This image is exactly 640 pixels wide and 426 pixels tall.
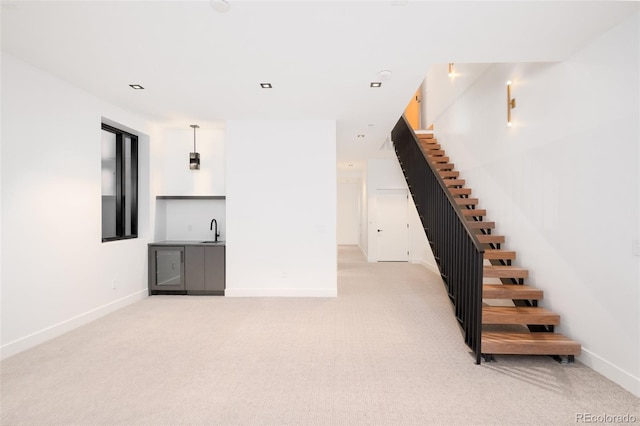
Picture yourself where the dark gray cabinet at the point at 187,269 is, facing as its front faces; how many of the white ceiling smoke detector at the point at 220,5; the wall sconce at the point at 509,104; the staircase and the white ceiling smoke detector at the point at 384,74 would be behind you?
0

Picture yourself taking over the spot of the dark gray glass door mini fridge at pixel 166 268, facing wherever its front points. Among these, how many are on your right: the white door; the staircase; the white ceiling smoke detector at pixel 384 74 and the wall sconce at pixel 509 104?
0

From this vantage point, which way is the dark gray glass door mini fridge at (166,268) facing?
toward the camera

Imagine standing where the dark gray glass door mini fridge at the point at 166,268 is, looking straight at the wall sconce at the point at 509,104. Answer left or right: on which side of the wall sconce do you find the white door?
left

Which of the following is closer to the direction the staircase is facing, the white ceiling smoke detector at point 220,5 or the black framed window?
the white ceiling smoke detector

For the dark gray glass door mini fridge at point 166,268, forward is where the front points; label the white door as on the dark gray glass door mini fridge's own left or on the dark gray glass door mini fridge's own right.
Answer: on the dark gray glass door mini fridge's own left

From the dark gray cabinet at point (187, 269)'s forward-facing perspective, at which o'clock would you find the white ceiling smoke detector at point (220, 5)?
The white ceiling smoke detector is roughly at 12 o'clock from the dark gray cabinet.

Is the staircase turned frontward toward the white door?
no

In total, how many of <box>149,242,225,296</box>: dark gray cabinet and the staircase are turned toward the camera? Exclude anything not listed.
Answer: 2

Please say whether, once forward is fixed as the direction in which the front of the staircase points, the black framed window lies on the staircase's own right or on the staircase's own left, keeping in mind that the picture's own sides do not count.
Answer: on the staircase's own right

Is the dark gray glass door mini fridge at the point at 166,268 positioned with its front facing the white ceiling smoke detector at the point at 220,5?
yes

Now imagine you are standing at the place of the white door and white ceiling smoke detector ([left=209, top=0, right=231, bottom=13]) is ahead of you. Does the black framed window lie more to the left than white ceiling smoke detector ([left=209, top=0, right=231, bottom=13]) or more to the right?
right

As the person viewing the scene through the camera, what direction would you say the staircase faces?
facing the viewer
